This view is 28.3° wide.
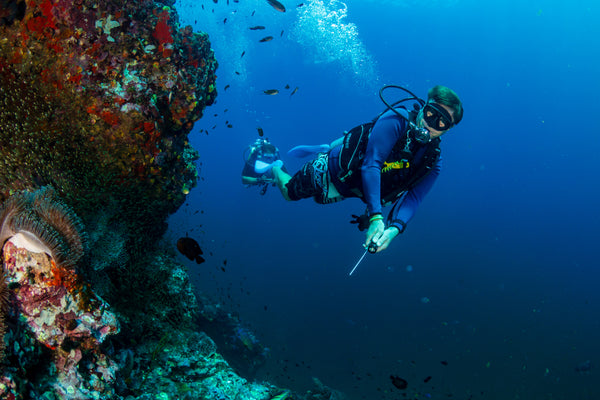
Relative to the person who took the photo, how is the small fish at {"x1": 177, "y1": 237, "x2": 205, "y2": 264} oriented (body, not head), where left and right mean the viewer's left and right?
facing to the left of the viewer

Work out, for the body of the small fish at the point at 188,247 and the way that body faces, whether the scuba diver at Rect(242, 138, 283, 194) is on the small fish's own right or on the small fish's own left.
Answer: on the small fish's own right

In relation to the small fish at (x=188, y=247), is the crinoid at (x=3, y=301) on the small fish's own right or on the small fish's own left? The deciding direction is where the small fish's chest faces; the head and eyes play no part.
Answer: on the small fish's own left
